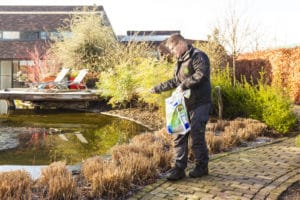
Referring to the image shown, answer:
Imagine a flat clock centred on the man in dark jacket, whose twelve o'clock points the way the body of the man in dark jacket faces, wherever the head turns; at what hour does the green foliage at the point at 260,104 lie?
The green foliage is roughly at 5 o'clock from the man in dark jacket.

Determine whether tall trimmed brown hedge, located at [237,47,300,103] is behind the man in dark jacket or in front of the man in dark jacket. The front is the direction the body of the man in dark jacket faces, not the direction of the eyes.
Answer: behind

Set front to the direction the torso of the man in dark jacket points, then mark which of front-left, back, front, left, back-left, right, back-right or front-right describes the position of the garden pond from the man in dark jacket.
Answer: right

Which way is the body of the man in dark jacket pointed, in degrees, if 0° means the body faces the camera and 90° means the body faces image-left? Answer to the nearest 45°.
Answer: approximately 45°

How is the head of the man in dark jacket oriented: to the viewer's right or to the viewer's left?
to the viewer's left

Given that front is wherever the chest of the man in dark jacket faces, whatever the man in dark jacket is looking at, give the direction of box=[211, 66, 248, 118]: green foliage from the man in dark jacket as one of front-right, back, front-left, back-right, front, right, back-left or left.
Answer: back-right

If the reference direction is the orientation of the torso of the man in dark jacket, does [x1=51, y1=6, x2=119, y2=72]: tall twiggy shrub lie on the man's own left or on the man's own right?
on the man's own right

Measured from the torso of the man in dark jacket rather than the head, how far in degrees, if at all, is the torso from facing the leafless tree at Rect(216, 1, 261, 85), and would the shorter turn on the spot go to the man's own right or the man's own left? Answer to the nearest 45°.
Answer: approximately 135° to the man's own right

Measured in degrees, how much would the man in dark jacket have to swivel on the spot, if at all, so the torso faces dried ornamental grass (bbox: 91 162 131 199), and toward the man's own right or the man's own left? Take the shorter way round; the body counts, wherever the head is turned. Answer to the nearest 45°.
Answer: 0° — they already face it

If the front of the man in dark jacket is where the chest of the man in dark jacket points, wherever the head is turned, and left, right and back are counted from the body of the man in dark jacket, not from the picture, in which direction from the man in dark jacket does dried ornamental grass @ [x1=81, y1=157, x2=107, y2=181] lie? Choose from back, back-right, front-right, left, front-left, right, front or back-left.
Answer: front-right

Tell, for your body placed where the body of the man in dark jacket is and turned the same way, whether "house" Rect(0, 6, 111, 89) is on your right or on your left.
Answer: on your right
